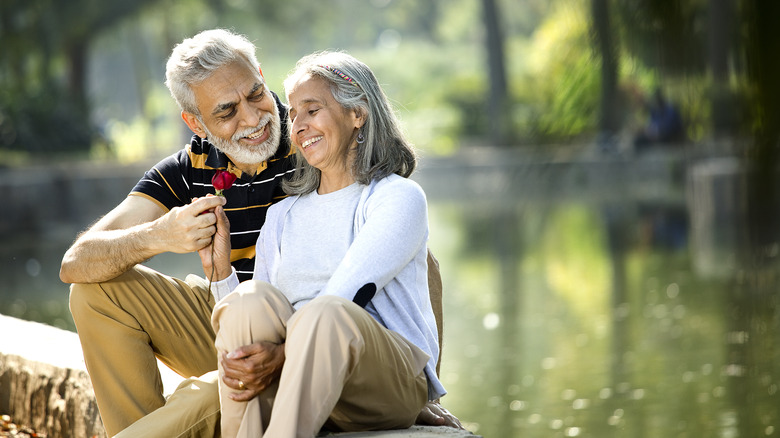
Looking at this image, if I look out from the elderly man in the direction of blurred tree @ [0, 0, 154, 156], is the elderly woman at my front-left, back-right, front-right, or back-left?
back-right

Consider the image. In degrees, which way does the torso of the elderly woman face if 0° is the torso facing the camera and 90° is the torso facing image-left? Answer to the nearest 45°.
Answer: approximately 45°

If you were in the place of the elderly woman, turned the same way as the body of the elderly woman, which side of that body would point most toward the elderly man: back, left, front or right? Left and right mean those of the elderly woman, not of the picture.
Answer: right

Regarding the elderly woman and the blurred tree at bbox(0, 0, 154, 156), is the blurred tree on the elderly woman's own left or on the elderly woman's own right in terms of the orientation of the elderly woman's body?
on the elderly woman's own right

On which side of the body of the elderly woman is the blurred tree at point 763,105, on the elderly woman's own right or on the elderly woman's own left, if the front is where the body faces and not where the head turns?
on the elderly woman's own left

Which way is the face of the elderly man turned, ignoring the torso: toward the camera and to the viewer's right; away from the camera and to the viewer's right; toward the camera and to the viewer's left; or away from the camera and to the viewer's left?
toward the camera and to the viewer's right
